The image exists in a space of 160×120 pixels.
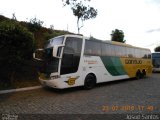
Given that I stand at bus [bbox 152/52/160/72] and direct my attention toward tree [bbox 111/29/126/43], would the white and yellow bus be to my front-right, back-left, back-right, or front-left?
back-left

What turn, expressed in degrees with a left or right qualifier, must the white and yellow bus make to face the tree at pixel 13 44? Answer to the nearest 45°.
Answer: approximately 45° to its right

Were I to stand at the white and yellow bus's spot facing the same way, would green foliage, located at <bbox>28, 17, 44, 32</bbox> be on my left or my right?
on my right

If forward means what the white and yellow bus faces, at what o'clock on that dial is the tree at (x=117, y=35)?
The tree is roughly at 5 o'clock from the white and yellow bus.

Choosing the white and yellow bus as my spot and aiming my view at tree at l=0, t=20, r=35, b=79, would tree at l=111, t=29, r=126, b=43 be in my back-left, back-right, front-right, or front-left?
back-right

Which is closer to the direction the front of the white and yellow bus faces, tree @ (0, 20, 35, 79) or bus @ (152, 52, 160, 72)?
the tree

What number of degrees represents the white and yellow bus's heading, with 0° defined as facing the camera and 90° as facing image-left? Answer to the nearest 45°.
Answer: approximately 45°
